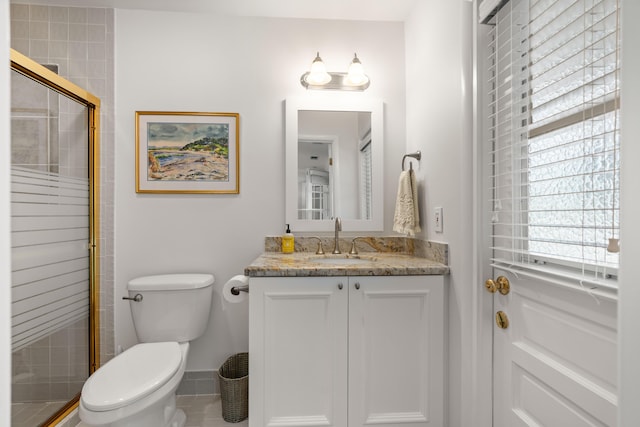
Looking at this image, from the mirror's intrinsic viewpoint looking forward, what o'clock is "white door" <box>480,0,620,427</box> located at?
The white door is roughly at 11 o'clock from the mirror.

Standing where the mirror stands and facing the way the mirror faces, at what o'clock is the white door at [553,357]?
The white door is roughly at 11 o'clock from the mirror.

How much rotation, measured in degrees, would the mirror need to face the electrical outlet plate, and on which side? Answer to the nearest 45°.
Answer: approximately 45° to its left

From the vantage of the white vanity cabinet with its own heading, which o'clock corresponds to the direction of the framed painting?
The framed painting is roughly at 4 o'clock from the white vanity cabinet.

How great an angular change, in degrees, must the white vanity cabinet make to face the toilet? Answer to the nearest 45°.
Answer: approximately 90° to its right

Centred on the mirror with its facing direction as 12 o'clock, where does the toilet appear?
The toilet is roughly at 2 o'clock from the mirror.

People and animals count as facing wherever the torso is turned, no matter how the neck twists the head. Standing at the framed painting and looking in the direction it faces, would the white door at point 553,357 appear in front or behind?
in front

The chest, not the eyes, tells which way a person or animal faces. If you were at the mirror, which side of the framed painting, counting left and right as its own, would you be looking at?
left
